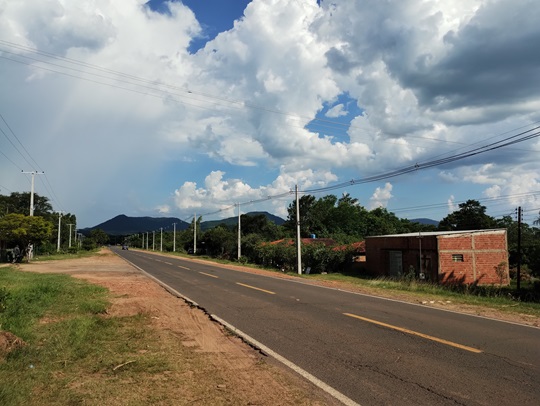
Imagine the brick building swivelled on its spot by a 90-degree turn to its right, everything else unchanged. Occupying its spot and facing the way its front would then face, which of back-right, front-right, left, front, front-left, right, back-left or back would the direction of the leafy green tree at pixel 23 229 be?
front-left

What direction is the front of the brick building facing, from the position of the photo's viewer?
facing the viewer and to the left of the viewer
